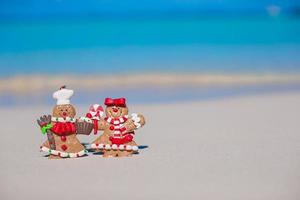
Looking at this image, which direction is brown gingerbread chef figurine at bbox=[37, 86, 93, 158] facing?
toward the camera

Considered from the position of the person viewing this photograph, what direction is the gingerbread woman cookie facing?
facing the viewer

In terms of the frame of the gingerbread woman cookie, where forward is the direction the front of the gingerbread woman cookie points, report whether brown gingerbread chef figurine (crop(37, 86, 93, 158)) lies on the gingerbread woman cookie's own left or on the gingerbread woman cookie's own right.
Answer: on the gingerbread woman cookie's own right

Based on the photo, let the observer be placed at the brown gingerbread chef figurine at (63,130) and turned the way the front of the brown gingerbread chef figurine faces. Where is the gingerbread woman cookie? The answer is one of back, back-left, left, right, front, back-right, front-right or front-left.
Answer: left

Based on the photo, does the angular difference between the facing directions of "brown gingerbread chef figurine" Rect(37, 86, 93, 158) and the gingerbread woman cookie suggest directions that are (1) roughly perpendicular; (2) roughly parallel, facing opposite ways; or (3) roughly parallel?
roughly parallel

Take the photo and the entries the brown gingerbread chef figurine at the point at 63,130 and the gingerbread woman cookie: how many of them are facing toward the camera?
2
